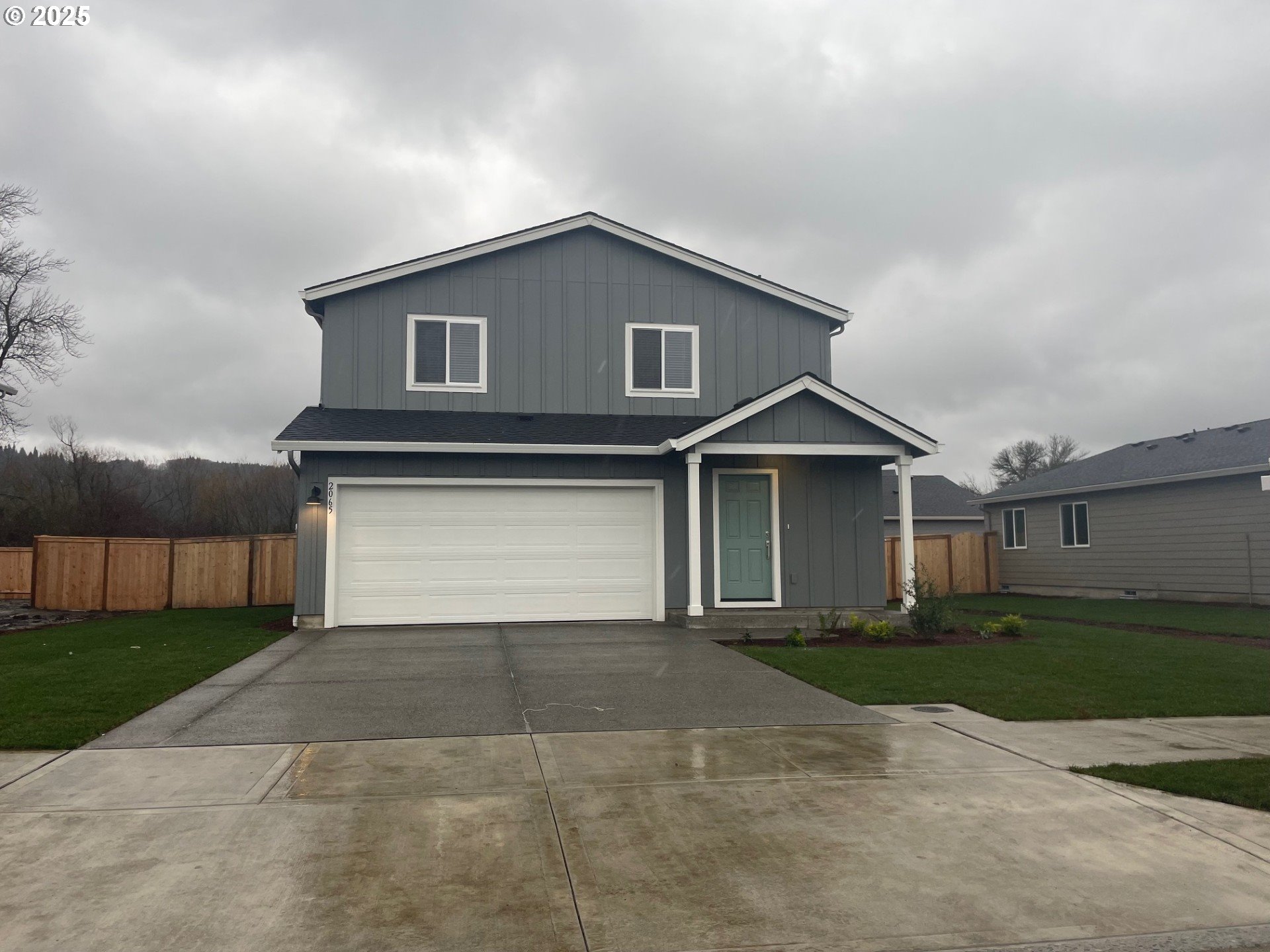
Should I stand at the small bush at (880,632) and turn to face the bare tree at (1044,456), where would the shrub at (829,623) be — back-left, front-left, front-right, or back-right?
front-left

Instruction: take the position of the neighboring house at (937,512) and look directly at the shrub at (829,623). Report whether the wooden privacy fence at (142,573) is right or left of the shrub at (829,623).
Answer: right

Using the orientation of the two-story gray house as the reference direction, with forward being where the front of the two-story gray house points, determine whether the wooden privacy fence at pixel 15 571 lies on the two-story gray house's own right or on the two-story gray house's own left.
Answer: on the two-story gray house's own right

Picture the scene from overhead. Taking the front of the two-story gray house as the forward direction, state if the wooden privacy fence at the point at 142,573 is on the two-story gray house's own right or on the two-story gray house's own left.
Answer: on the two-story gray house's own right

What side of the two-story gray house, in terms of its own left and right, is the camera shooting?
front

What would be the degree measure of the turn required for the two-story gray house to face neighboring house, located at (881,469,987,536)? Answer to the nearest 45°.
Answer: approximately 135° to its left

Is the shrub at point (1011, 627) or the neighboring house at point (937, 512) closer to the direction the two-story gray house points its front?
the shrub

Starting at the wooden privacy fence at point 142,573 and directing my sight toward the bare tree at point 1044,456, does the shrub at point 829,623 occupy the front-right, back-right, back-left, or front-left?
front-right

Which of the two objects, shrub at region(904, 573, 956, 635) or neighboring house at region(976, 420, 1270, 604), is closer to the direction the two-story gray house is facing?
the shrub

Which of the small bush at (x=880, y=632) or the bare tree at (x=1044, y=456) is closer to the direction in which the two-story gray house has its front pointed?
the small bush

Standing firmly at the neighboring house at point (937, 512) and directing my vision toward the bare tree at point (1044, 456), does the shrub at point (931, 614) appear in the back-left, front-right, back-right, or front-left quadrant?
back-right

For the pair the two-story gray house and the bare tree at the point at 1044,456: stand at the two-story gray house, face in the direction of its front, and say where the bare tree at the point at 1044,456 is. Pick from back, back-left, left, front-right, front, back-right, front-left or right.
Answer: back-left

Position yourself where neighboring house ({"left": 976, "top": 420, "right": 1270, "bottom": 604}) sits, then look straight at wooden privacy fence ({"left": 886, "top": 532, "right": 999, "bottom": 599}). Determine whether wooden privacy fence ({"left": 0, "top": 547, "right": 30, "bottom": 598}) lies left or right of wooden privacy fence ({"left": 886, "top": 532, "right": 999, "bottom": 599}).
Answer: left

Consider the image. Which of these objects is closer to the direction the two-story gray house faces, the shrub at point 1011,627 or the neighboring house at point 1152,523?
the shrub

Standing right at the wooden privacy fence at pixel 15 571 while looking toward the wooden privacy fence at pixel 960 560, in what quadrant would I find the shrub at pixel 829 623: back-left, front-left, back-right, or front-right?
front-right

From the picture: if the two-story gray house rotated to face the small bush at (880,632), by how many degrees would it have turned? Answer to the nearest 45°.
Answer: approximately 45° to its left

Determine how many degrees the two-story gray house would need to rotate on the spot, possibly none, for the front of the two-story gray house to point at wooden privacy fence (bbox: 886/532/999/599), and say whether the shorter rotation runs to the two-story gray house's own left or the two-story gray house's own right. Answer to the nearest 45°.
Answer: approximately 135° to the two-story gray house's own left
